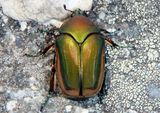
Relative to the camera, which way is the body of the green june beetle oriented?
away from the camera
